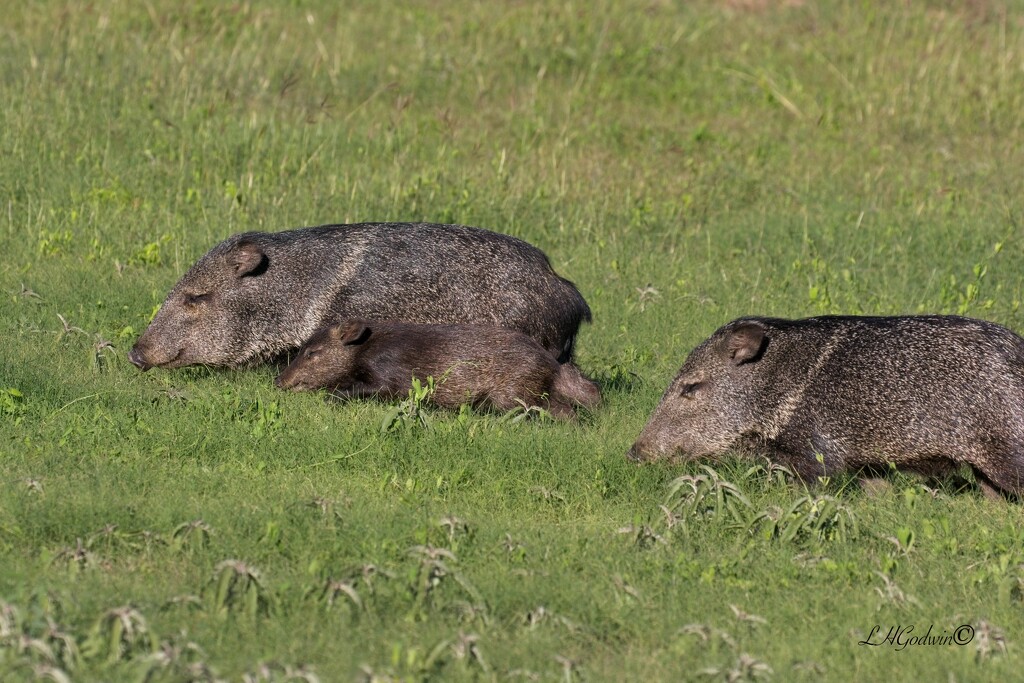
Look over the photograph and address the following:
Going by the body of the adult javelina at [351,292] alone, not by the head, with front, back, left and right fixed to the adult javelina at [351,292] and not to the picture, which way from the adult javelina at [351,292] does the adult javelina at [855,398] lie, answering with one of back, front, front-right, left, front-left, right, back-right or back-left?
back-left

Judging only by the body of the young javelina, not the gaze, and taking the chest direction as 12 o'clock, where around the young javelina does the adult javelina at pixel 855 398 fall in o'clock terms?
The adult javelina is roughly at 7 o'clock from the young javelina.

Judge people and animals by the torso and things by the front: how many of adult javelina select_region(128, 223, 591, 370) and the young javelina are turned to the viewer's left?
2

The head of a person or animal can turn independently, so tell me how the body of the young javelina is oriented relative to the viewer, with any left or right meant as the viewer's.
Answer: facing to the left of the viewer

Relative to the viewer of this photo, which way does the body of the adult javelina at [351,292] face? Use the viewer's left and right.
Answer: facing to the left of the viewer

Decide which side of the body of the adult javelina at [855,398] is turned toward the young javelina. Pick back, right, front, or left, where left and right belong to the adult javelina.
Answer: front

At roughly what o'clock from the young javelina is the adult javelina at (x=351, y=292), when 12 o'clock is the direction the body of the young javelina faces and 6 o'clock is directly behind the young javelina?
The adult javelina is roughly at 2 o'clock from the young javelina.

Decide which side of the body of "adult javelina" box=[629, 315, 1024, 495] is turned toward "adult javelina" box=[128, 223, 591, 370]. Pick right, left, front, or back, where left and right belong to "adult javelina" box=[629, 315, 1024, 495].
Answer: front

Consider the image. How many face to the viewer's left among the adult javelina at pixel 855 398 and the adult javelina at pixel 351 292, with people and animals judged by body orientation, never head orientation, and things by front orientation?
2

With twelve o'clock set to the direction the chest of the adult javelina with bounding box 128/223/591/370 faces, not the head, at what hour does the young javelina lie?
The young javelina is roughly at 8 o'clock from the adult javelina.

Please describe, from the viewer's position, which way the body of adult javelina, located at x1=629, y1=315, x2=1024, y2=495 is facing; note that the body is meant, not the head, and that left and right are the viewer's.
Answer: facing to the left of the viewer
